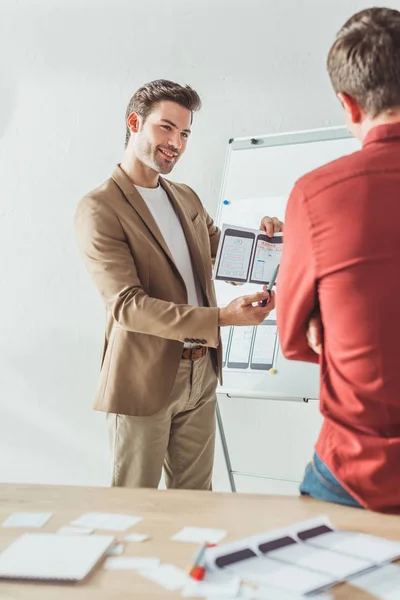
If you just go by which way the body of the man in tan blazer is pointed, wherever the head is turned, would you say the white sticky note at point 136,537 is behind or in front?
in front

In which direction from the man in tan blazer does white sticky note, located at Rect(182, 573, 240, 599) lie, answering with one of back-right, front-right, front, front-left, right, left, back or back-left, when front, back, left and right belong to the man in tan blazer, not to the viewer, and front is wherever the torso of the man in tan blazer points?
front-right

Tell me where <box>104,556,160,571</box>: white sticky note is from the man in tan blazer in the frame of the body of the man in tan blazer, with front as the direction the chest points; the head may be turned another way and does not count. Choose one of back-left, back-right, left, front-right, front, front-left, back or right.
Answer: front-right

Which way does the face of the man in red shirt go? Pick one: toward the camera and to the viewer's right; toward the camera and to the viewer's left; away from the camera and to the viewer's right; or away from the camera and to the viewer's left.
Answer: away from the camera and to the viewer's left

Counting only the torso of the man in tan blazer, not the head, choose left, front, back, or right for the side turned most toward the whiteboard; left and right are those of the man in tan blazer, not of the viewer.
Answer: left

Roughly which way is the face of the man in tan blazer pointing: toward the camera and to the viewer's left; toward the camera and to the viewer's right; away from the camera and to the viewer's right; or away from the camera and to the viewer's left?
toward the camera and to the viewer's right

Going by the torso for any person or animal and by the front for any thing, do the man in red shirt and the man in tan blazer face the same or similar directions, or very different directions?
very different directions

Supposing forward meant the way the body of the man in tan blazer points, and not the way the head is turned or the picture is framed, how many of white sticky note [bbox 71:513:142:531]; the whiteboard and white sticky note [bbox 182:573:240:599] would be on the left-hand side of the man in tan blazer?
1

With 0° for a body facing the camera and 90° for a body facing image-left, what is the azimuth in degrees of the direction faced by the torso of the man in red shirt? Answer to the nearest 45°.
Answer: approximately 135°
